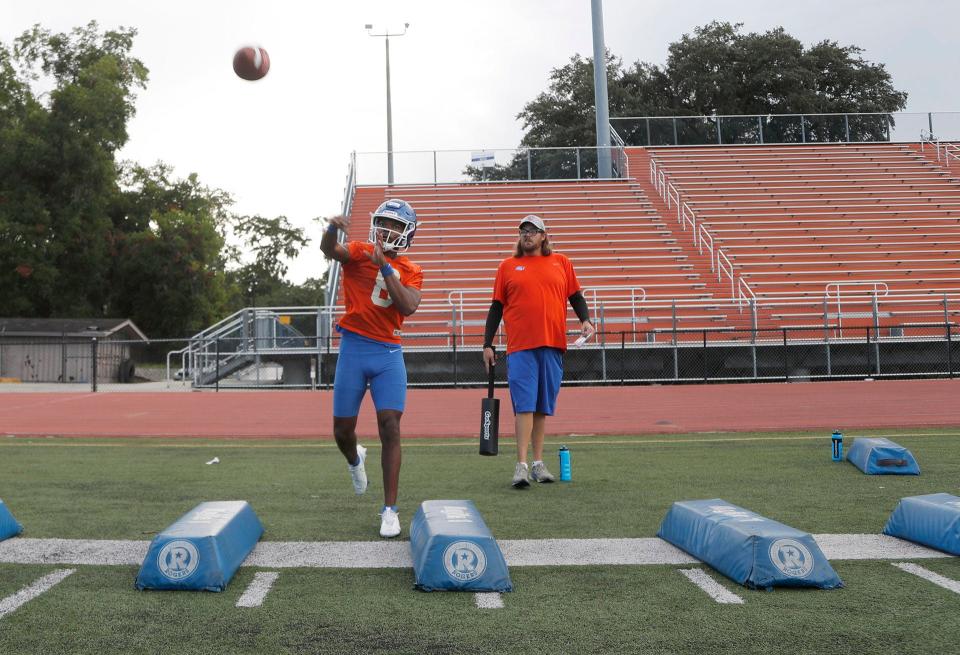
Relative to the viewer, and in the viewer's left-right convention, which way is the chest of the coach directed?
facing the viewer

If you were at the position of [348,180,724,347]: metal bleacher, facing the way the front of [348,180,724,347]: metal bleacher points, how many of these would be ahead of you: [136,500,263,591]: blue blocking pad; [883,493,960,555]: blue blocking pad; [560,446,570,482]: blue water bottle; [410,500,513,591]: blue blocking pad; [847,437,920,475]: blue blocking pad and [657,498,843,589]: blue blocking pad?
6

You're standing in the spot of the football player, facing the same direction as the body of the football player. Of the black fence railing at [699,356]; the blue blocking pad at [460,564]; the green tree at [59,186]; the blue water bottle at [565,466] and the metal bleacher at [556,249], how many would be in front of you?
1

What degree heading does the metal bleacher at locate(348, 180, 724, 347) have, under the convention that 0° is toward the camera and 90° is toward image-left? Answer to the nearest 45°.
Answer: approximately 0°

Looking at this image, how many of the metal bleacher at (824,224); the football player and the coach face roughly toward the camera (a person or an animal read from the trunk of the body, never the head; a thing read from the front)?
3

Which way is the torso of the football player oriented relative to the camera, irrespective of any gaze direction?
toward the camera

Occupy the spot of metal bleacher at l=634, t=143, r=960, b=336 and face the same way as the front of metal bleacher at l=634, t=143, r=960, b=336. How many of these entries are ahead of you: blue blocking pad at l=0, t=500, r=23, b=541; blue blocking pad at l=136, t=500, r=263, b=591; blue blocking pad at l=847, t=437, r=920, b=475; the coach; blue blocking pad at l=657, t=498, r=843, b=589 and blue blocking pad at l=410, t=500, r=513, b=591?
6

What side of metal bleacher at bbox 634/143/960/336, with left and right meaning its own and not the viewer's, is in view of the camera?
front

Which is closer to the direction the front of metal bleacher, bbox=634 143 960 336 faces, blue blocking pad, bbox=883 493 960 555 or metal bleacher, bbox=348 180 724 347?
the blue blocking pad

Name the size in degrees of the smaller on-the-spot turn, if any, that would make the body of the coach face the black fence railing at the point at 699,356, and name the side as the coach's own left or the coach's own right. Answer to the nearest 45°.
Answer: approximately 180°

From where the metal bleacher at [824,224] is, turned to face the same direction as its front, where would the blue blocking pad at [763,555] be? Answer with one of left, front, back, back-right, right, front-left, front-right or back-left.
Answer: front

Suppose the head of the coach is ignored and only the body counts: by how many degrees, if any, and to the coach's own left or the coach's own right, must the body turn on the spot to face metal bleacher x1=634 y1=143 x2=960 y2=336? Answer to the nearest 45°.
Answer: approximately 135° to the coach's own left

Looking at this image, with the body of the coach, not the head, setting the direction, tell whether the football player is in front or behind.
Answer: in front

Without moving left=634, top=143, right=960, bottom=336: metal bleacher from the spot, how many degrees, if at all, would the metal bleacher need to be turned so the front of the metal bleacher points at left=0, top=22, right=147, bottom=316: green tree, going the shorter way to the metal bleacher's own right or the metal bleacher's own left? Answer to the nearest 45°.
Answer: approximately 90° to the metal bleacher's own right
